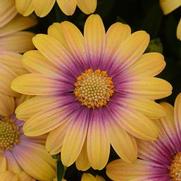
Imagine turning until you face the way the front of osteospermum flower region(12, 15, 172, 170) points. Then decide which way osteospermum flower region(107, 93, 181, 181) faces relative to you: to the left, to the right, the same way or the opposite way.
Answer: the same way

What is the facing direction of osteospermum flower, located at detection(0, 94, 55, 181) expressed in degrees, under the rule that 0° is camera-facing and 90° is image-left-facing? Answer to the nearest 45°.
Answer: approximately 0°

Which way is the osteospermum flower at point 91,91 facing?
toward the camera

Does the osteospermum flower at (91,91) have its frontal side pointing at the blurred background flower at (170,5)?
no

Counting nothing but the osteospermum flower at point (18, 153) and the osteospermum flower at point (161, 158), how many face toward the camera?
2

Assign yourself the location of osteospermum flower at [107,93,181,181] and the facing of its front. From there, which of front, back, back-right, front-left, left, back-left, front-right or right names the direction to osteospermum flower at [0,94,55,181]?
right

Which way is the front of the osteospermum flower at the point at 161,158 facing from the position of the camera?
facing the viewer

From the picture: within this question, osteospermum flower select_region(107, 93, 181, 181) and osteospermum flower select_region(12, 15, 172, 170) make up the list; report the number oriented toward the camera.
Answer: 2

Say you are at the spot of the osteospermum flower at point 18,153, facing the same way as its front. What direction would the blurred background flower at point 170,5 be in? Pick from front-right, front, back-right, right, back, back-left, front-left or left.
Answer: left
